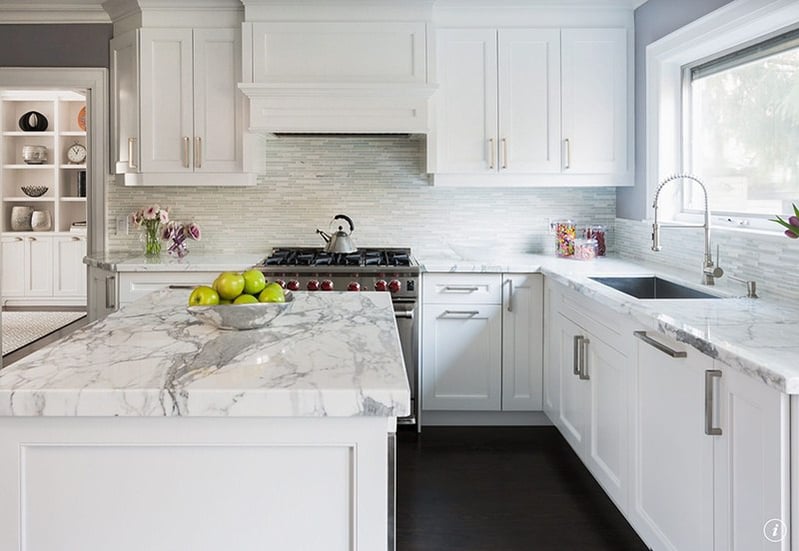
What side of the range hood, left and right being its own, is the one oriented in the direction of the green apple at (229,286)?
front

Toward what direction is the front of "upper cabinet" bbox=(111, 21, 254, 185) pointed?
toward the camera

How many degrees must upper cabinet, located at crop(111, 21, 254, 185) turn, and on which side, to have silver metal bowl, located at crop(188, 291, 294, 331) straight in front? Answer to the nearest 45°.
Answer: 0° — it already faces it

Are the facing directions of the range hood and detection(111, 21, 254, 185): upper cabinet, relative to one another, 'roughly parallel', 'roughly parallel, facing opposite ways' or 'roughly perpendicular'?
roughly parallel

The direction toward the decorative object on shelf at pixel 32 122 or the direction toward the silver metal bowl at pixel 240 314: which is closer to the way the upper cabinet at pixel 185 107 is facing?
the silver metal bowl

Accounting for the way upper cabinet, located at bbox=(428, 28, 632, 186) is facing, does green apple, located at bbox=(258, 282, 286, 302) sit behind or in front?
in front

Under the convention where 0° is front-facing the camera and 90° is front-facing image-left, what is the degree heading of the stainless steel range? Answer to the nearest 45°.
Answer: approximately 0°

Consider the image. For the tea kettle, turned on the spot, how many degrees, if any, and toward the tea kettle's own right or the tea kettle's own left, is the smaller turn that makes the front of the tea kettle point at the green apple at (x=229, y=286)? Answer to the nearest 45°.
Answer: approximately 90° to the tea kettle's own left

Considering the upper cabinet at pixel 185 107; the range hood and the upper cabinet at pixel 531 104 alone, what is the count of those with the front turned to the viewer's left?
0

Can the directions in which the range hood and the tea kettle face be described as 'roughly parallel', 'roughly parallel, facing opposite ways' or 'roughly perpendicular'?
roughly perpendicular

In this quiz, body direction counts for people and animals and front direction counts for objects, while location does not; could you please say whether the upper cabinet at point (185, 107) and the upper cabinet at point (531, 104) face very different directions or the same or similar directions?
same or similar directions

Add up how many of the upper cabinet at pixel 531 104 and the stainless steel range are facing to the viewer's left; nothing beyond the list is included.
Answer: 0

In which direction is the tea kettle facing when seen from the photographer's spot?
facing to the left of the viewer

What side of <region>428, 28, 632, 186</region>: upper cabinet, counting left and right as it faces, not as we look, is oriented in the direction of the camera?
front

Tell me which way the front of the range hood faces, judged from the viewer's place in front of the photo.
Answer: facing the viewer
